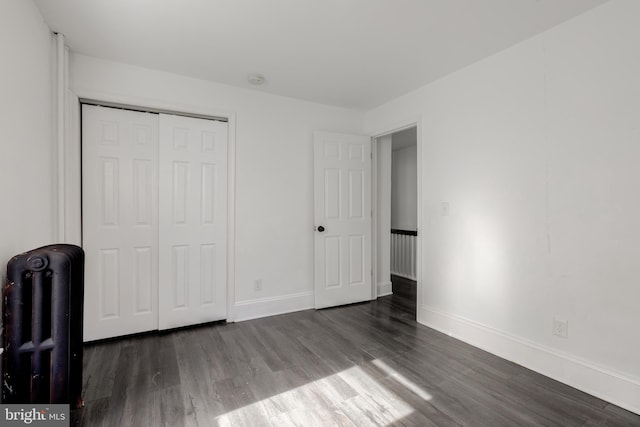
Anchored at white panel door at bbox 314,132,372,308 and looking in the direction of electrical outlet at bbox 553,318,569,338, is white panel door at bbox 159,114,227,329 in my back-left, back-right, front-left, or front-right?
back-right

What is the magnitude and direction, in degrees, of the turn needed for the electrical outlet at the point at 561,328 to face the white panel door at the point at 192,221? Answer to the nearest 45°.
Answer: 0° — it already faces it

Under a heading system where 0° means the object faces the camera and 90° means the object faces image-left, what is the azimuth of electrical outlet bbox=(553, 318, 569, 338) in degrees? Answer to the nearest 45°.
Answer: approximately 45°

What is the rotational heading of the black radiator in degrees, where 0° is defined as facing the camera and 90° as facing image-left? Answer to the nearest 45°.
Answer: approximately 270°
